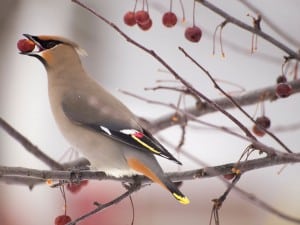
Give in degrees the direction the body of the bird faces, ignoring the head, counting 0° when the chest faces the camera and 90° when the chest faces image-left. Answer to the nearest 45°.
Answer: approximately 90°

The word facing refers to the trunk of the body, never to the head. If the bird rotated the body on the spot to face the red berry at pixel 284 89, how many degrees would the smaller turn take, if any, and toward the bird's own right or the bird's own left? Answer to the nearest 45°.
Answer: approximately 135° to the bird's own left
